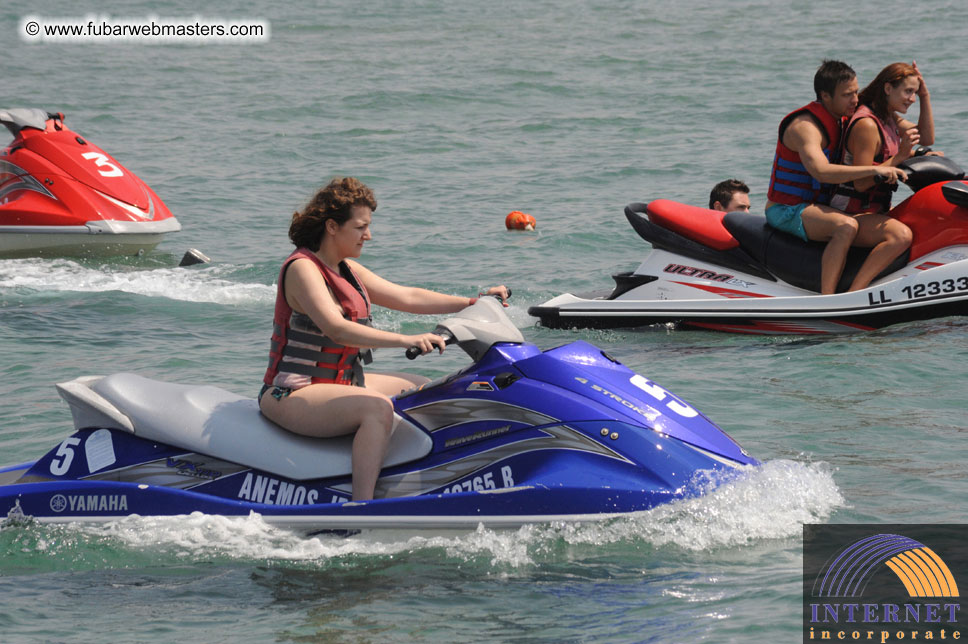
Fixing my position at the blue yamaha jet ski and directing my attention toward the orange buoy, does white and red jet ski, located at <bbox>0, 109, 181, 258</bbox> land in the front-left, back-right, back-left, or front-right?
front-left

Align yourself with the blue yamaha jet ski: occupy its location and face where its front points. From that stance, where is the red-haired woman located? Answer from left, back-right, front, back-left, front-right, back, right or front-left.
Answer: front-left

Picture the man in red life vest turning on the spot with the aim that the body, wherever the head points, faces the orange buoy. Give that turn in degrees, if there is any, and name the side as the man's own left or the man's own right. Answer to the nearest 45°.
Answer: approximately 135° to the man's own left

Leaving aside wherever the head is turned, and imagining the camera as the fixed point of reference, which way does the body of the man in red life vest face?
to the viewer's right

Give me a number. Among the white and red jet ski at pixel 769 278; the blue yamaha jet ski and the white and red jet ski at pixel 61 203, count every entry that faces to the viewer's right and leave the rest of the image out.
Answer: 3

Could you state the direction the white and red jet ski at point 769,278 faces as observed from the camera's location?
facing to the right of the viewer

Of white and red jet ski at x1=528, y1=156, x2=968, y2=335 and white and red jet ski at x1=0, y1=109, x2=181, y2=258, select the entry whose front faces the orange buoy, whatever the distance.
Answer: white and red jet ski at x1=0, y1=109, x2=181, y2=258

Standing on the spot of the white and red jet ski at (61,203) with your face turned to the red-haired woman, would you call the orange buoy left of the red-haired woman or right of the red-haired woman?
left

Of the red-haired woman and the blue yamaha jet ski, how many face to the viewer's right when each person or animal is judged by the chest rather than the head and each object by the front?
2

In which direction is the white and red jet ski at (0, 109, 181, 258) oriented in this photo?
to the viewer's right

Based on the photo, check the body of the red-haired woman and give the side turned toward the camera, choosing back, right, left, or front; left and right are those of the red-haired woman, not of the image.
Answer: right

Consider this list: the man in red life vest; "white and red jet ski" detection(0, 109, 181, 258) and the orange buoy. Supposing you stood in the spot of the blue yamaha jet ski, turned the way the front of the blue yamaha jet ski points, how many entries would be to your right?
0

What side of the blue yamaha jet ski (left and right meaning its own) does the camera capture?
right

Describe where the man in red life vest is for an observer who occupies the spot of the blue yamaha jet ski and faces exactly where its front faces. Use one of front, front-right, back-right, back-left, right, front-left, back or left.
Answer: front-left

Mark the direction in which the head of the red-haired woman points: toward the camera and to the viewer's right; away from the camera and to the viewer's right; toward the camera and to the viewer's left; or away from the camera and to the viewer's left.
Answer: toward the camera and to the viewer's right

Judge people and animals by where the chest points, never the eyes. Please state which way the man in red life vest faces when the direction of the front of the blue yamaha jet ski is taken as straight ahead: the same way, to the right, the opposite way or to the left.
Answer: the same way
